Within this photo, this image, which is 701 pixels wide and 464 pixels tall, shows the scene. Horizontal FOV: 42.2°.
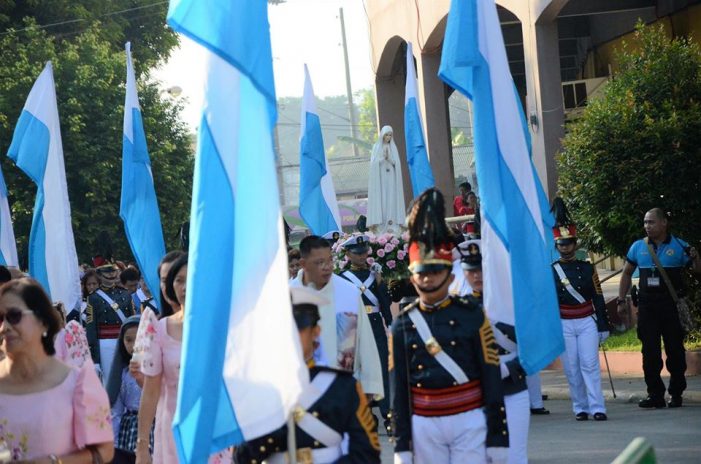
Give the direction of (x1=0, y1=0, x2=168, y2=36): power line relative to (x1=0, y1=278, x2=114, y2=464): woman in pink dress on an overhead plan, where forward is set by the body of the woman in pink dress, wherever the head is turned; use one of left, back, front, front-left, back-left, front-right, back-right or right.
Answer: back-right

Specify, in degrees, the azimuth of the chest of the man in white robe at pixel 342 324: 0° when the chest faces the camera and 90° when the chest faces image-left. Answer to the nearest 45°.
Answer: approximately 0°

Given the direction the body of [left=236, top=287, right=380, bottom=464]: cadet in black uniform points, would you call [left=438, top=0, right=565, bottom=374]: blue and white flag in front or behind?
behind

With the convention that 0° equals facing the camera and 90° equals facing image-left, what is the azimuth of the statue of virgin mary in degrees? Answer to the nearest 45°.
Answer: approximately 0°

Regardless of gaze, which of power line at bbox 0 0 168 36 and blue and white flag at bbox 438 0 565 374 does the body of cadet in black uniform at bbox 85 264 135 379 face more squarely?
the blue and white flag

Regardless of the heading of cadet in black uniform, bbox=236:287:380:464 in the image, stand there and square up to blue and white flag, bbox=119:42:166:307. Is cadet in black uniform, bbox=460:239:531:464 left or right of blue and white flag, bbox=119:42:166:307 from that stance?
right

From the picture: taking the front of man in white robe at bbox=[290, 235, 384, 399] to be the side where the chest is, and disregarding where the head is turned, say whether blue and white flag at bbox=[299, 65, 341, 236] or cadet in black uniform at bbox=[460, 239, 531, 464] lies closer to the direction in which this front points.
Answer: the cadet in black uniform

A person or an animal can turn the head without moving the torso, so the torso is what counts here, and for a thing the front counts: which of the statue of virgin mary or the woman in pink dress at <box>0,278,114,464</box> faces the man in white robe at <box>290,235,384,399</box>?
the statue of virgin mary

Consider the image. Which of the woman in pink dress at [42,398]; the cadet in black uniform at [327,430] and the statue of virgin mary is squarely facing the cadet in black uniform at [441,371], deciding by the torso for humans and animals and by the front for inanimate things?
the statue of virgin mary
